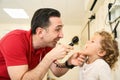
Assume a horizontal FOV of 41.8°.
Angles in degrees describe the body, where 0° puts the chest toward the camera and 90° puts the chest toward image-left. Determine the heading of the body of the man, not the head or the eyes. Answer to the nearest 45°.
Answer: approximately 270°

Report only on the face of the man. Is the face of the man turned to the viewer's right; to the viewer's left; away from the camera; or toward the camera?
to the viewer's right

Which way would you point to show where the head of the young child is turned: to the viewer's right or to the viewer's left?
to the viewer's left

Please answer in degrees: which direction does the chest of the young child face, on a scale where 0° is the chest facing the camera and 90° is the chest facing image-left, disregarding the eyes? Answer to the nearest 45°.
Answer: approximately 90°

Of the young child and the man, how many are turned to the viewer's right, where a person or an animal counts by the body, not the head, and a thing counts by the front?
1

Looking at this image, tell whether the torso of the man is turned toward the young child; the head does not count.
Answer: yes

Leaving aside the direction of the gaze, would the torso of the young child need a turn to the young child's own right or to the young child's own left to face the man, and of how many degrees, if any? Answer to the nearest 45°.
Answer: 0° — they already face them

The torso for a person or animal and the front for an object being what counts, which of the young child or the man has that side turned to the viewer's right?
the man

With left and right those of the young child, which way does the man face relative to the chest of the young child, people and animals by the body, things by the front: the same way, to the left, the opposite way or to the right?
the opposite way
